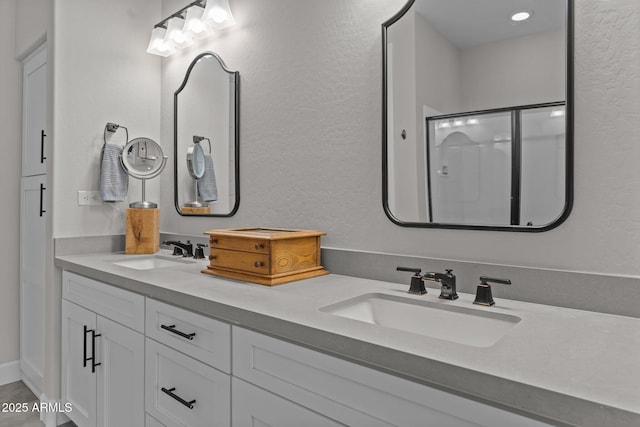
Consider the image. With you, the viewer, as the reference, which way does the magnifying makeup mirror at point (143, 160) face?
facing the viewer

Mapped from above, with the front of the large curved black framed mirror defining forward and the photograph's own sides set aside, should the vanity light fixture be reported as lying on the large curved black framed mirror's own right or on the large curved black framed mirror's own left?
on the large curved black framed mirror's own right

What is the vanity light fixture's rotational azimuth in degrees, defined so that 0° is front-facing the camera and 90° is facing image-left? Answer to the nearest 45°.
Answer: approximately 45°

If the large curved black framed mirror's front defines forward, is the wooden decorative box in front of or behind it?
in front

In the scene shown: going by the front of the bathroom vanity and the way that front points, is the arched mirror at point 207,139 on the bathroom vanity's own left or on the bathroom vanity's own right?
on the bathroom vanity's own right

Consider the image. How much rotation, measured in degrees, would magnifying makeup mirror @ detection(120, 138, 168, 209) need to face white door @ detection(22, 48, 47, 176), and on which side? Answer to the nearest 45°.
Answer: approximately 135° to its right

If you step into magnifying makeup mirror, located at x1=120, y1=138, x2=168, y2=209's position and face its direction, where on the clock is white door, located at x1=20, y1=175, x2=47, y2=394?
The white door is roughly at 4 o'clock from the magnifying makeup mirror.

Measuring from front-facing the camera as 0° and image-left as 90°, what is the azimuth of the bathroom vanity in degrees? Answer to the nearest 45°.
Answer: approximately 45°
